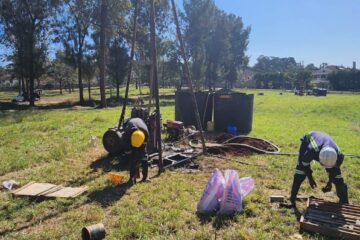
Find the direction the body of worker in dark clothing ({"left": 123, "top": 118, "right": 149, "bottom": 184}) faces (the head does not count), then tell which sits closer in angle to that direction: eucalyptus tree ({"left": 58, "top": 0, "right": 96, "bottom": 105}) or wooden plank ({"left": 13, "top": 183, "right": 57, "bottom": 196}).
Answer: the wooden plank

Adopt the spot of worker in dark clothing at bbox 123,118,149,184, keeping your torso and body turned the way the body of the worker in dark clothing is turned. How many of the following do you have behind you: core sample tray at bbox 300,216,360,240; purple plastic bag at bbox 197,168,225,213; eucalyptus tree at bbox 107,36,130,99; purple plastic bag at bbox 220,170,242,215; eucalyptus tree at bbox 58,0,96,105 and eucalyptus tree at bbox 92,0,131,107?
3

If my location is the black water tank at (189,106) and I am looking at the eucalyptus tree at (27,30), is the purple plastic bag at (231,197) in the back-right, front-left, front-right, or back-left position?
back-left
